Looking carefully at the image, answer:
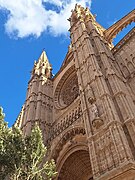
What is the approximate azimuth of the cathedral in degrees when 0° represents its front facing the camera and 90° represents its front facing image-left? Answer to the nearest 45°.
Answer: approximately 45°
